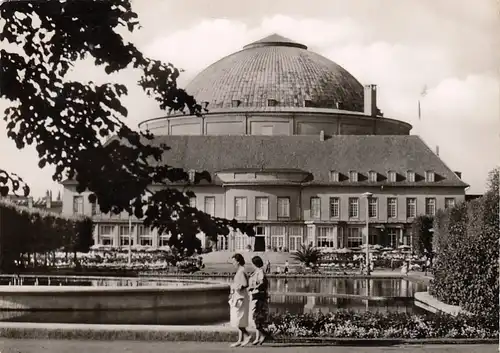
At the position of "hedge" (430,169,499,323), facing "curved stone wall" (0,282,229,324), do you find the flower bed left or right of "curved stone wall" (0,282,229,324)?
left

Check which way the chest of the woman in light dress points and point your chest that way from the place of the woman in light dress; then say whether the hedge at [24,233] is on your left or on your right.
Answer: on your right

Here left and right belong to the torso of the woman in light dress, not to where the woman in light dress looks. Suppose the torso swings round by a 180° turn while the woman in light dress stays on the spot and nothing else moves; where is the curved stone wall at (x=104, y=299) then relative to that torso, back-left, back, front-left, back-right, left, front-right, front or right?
back-left
